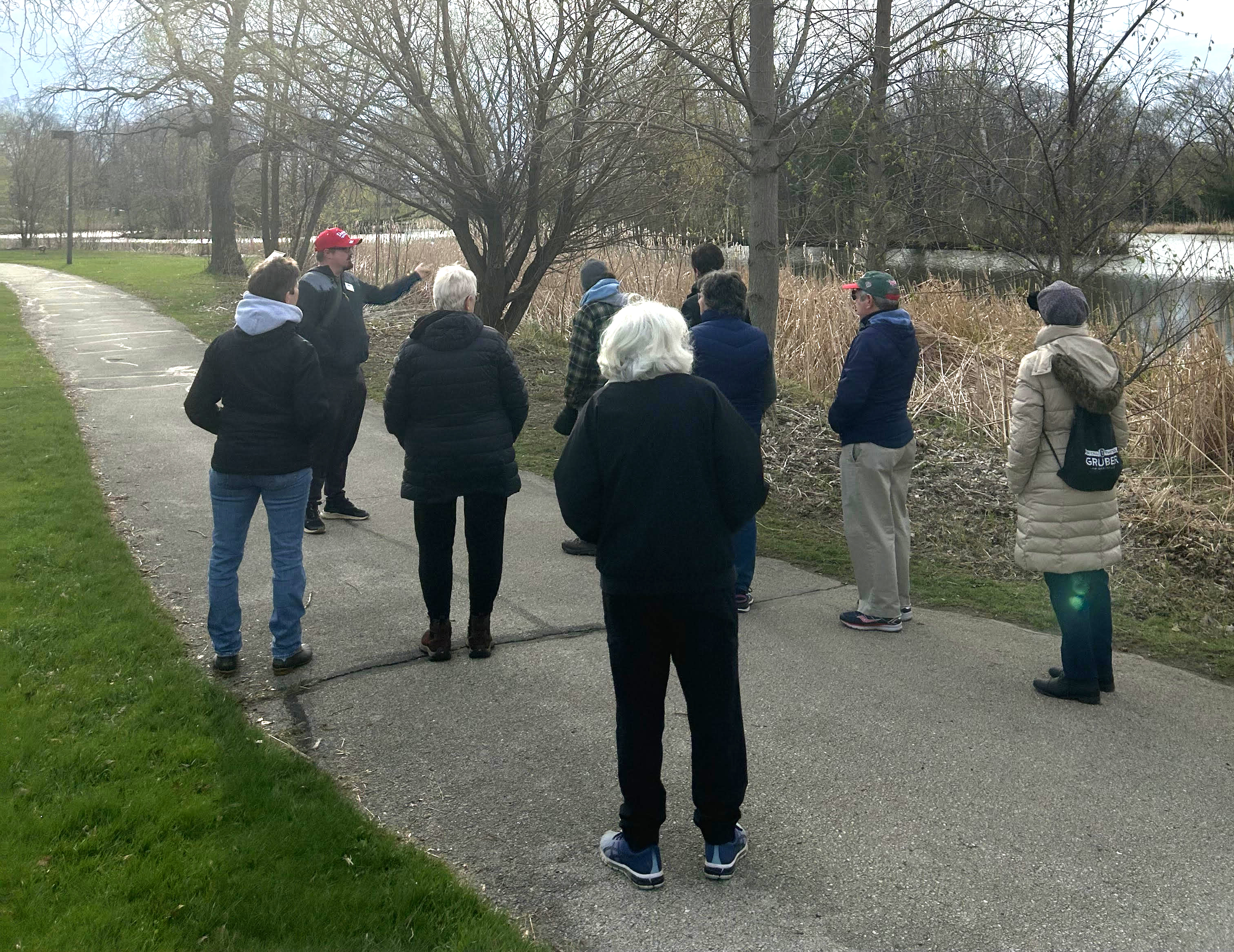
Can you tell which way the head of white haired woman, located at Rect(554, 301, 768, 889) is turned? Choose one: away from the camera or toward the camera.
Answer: away from the camera

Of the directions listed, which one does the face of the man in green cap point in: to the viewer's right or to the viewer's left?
to the viewer's left

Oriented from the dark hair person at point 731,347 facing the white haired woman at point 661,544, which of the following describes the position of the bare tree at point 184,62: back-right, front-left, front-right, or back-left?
back-right

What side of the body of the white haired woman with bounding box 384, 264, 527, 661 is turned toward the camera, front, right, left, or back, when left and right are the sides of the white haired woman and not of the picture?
back

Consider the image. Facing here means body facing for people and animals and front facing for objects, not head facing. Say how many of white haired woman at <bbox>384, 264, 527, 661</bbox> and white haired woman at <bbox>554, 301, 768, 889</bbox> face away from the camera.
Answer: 2

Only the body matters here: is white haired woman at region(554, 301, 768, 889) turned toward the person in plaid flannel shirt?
yes

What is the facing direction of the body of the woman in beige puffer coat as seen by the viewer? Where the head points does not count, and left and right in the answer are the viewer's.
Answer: facing away from the viewer and to the left of the viewer

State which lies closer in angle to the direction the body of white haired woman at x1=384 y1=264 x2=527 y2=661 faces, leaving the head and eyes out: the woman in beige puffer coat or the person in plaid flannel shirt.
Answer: the person in plaid flannel shirt

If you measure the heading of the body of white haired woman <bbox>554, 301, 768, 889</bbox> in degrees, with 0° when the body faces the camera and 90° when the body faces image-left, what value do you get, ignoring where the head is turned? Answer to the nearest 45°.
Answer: approximately 180°
